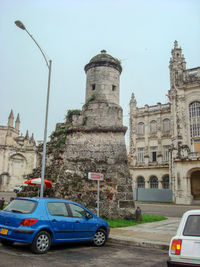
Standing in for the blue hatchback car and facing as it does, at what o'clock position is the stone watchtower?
The stone watchtower is roughly at 11 o'clock from the blue hatchback car.

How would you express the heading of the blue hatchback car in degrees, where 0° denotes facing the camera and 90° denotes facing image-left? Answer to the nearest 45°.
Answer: approximately 225°

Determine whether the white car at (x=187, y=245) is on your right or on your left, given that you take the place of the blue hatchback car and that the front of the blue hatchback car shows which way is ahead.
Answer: on your right

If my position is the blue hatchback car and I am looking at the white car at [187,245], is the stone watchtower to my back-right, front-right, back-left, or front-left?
back-left
